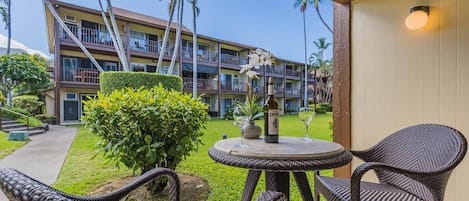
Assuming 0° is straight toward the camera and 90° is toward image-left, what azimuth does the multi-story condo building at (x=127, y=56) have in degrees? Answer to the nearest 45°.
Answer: approximately 315°

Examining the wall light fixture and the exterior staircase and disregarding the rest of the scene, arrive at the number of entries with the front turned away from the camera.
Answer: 0

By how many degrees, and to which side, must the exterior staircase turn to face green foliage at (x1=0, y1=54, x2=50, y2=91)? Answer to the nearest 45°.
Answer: approximately 135° to its left

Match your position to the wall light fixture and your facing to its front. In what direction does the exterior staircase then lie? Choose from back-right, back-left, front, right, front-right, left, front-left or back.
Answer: front-right

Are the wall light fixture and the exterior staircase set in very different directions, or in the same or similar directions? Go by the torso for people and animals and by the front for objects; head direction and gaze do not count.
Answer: very different directions

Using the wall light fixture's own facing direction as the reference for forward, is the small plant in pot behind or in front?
in front

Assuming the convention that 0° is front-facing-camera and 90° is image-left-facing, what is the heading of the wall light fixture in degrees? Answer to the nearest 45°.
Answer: approximately 45°

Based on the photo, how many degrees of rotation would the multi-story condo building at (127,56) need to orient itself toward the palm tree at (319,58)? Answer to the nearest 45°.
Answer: approximately 90° to its left

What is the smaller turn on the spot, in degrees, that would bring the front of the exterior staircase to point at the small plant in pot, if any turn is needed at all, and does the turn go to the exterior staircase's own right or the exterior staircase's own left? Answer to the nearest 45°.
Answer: approximately 45° to the exterior staircase's own right

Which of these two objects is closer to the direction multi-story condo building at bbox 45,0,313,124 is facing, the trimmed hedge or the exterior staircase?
the trimmed hedge

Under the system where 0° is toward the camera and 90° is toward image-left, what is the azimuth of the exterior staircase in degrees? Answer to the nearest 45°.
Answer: approximately 315°

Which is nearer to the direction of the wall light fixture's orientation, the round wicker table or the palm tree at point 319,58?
the round wicker table
